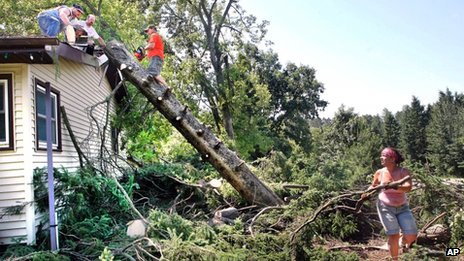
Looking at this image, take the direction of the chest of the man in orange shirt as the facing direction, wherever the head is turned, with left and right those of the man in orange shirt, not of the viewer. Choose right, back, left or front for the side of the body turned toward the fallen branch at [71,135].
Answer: front

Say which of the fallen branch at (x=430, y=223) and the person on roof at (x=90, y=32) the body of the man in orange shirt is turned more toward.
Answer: the person on roof

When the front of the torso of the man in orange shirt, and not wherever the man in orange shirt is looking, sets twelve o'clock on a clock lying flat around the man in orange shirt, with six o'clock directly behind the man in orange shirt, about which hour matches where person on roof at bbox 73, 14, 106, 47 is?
The person on roof is roughly at 12 o'clock from the man in orange shirt.

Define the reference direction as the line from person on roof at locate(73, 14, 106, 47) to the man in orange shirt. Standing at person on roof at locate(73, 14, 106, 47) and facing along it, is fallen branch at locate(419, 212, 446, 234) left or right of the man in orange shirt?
right

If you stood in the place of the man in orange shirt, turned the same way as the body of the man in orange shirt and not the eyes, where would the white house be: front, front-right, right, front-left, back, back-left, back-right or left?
front-left

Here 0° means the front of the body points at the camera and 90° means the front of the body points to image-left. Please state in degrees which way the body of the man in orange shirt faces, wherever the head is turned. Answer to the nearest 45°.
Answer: approximately 90°
